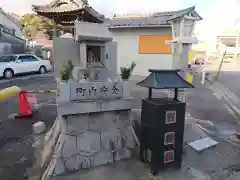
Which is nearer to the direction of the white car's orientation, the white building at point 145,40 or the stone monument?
the stone monument

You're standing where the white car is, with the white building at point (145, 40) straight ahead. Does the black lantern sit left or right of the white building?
right

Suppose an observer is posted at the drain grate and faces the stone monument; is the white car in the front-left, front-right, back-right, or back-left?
front-right

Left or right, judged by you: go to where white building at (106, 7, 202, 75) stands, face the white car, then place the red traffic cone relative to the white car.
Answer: left

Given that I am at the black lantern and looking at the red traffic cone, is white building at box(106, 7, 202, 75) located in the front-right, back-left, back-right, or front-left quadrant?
front-right

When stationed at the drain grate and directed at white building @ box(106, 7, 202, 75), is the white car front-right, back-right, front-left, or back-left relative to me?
front-left

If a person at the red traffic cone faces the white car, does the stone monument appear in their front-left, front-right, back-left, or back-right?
back-right

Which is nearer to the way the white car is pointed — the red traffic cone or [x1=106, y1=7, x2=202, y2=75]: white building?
the red traffic cone

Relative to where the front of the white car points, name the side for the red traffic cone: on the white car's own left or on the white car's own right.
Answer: on the white car's own left

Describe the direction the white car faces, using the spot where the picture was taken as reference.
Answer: facing the viewer and to the left of the viewer

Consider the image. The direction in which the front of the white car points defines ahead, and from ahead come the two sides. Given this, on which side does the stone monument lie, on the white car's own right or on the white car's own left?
on the white car's own left
